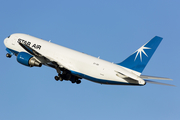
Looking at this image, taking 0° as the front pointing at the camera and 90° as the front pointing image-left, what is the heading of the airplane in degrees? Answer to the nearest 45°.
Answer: approximately 135°
